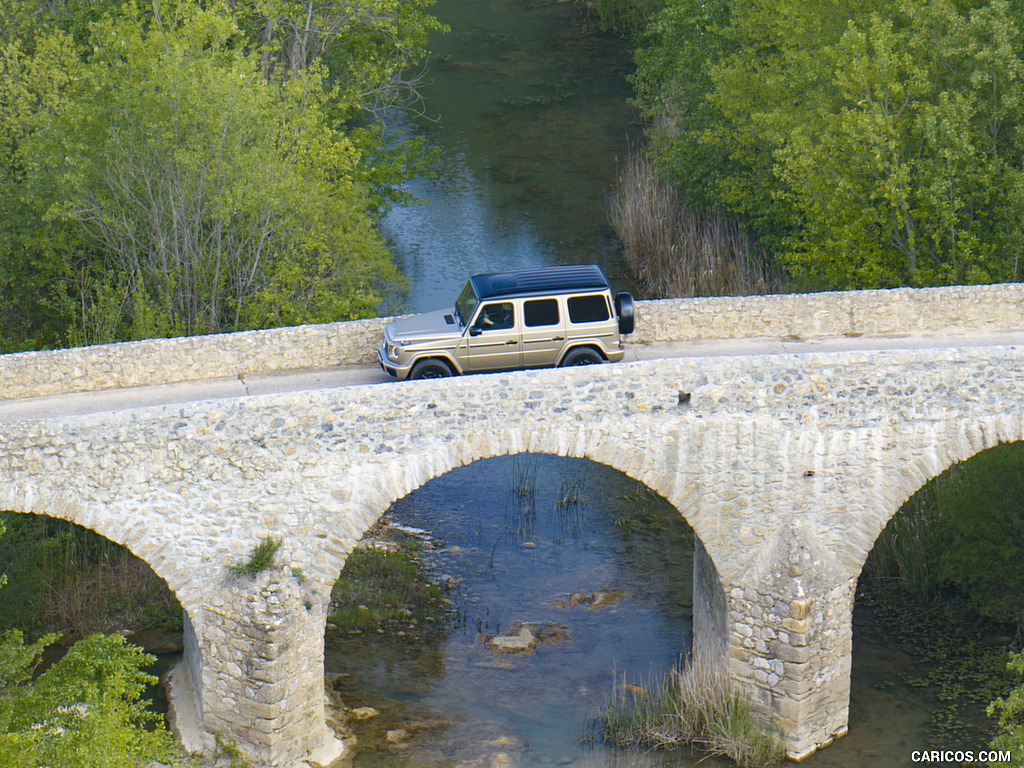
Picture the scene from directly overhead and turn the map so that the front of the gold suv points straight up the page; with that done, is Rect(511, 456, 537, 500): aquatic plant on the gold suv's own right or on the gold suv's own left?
on the gold suv's own right

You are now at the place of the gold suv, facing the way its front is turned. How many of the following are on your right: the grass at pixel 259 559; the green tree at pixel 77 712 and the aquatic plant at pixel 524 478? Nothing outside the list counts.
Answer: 1

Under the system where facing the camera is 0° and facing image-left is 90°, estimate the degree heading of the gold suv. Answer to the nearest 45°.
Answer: approximately 90°

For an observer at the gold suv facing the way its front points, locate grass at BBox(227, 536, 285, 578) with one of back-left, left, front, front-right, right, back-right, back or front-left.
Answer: front-left
